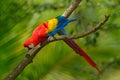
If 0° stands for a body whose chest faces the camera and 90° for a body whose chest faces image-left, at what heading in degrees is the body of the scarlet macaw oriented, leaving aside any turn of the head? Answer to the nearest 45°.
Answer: approximately 90°
